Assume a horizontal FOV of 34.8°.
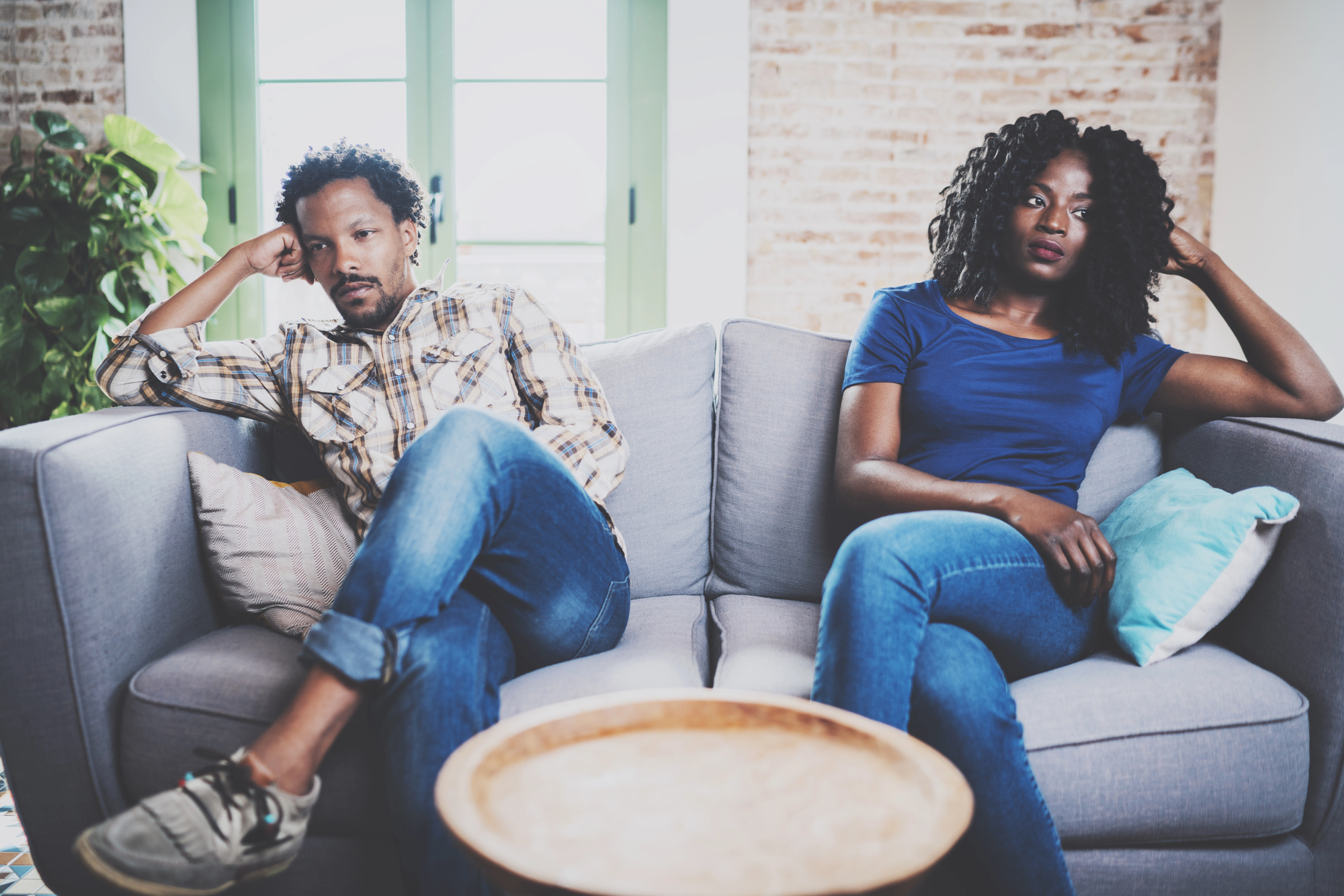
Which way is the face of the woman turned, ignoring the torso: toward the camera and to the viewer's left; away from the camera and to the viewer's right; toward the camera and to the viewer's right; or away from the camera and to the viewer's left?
toward the camera and to the viewer's left

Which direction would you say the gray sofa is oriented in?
toward the camera
